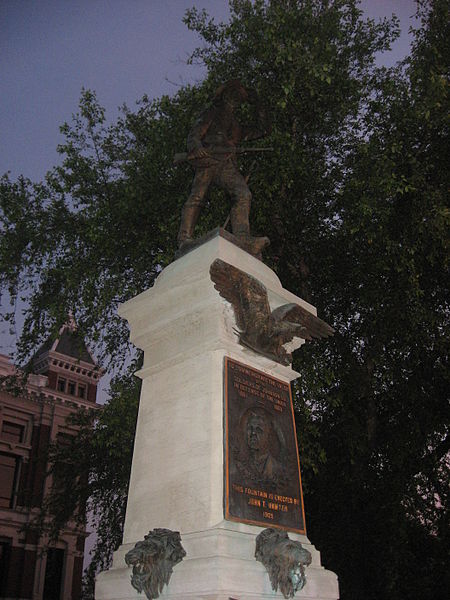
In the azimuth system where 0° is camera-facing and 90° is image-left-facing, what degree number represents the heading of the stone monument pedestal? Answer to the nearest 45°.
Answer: approximately 315°

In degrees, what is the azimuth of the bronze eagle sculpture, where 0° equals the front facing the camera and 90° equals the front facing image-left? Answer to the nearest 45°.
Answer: approximately 315°

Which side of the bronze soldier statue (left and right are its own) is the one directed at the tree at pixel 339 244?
left

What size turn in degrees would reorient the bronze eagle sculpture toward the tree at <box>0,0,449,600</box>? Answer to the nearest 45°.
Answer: approximately 135° to its left
